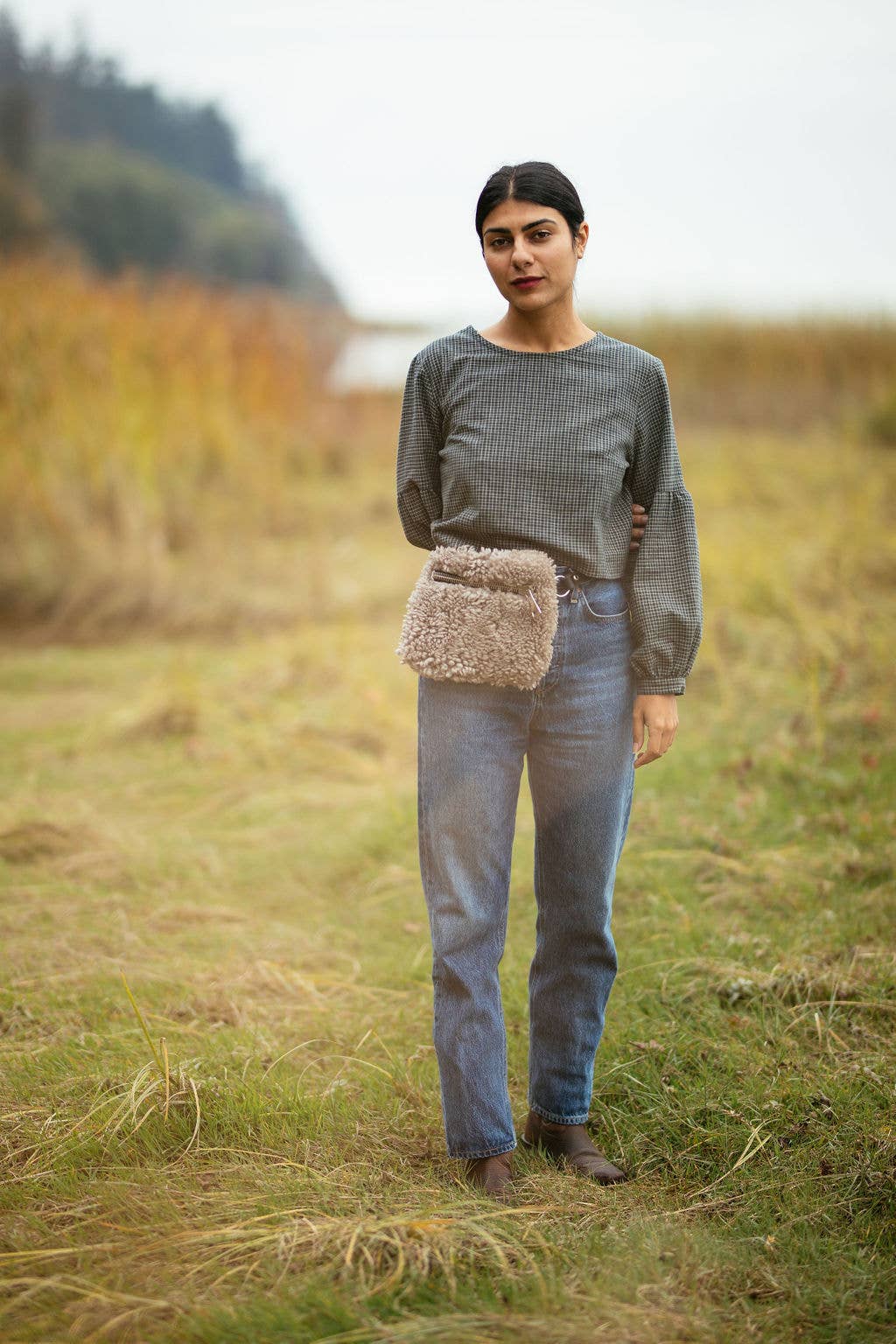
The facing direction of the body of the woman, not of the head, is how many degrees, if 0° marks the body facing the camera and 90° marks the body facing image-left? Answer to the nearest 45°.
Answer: approximately 0°
